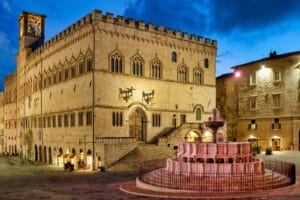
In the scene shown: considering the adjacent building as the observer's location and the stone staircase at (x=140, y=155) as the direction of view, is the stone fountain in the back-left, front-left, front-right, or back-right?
front-left

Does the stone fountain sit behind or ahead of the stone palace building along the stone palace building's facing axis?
ahead

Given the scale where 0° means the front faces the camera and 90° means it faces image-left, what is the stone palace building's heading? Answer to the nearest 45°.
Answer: approximately 315°

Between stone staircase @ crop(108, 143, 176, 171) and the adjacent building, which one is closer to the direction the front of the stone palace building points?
the stone staircase
